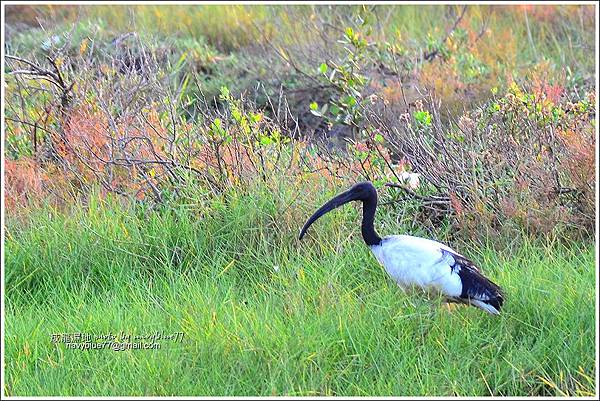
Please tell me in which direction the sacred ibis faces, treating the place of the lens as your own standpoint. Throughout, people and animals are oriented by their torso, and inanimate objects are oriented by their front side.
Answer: facing to the left of the viewer
